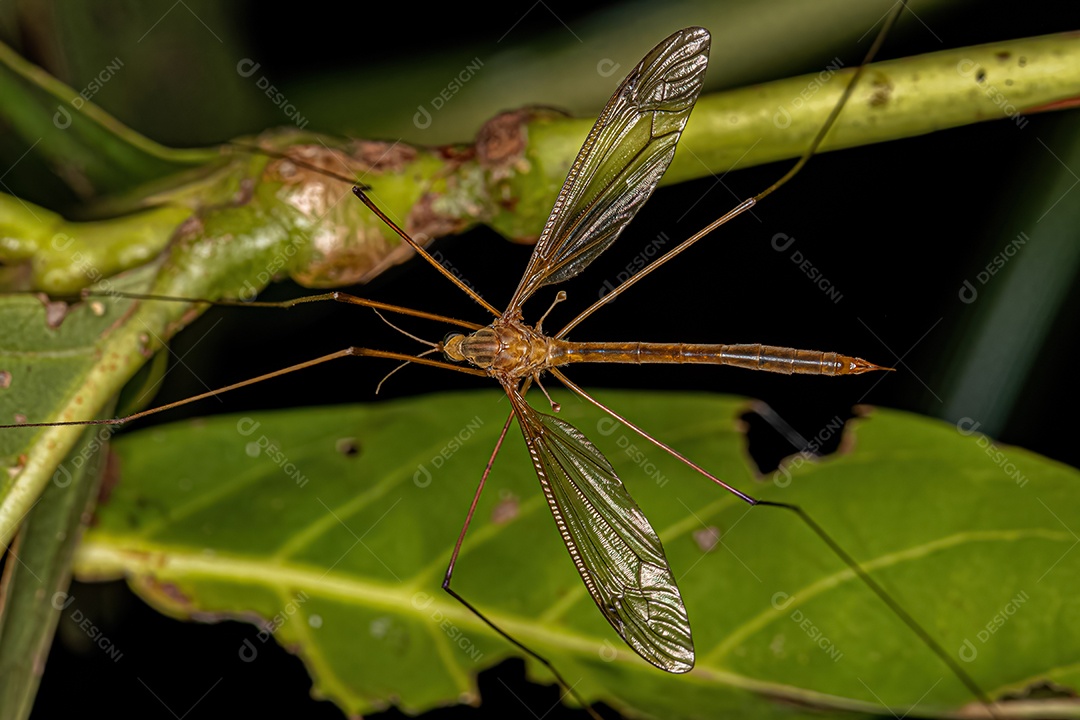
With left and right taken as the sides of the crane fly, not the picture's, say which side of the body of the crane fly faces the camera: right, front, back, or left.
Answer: left
